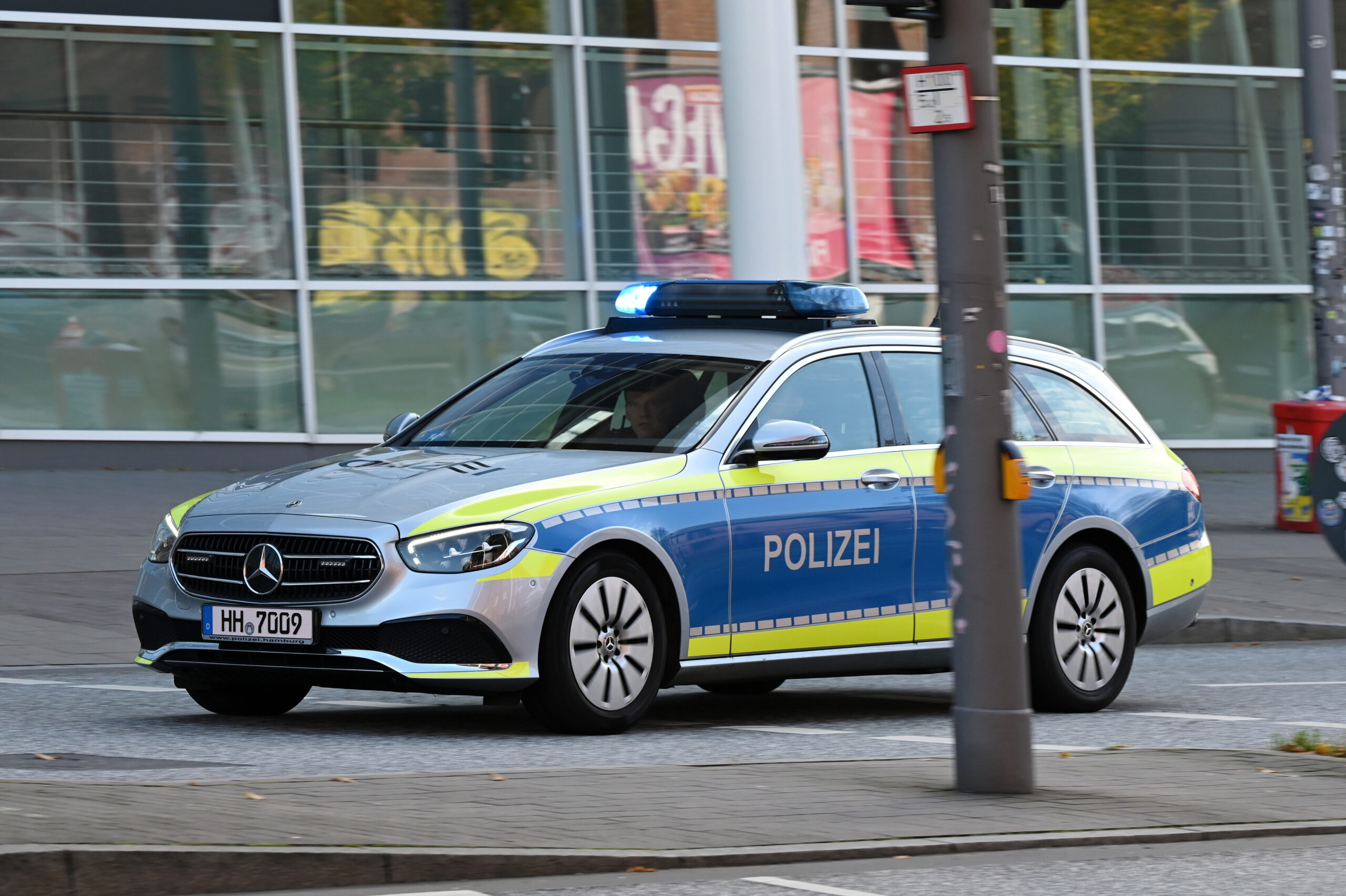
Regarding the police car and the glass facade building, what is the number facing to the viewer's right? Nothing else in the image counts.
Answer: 0

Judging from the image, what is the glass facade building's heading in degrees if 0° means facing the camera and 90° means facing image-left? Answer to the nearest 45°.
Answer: approximately 0°

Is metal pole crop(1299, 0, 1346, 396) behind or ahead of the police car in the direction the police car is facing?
behind

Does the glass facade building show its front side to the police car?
yes

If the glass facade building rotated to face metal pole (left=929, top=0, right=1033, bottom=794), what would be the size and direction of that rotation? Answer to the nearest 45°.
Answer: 0° — it already faces it

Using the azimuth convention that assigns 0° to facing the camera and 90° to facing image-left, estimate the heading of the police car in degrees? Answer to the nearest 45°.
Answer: approximately 45°

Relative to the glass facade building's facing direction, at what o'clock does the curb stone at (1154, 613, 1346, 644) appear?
The curb stone is roughly at 11 o'clock from the glass facade building.

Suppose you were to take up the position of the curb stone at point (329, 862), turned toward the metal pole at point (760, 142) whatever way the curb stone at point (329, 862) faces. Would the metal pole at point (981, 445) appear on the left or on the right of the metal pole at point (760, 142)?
right
